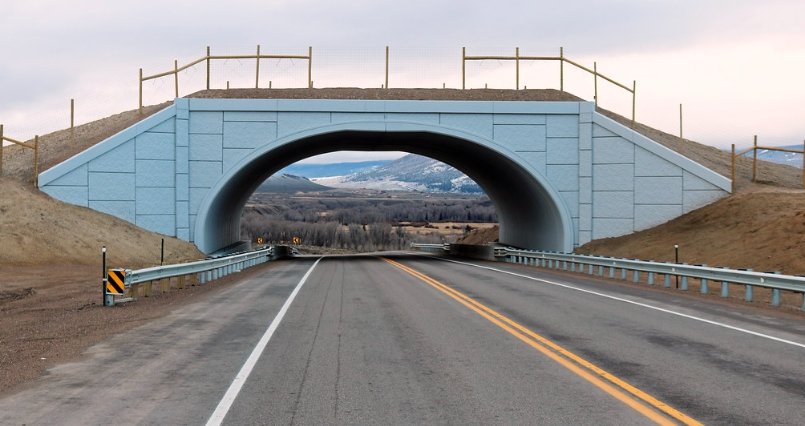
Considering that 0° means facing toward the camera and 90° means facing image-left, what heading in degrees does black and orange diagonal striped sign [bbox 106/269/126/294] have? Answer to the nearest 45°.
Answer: approximately 0°

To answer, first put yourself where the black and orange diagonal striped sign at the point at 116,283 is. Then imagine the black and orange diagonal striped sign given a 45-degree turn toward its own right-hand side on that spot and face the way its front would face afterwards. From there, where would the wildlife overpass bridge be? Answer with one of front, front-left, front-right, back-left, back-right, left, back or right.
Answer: back
